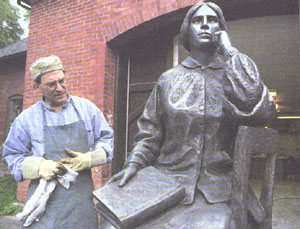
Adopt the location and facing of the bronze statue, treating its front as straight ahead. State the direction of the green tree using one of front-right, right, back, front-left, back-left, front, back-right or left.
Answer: back-right

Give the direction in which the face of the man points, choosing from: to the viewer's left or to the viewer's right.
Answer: to the viewer's right

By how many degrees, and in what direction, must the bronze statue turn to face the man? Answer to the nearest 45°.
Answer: approximately 90° to its right

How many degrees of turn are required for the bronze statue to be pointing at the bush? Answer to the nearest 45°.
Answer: approximately 135° to its right

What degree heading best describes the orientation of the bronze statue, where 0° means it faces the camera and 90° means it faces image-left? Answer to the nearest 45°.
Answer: approximately 0°

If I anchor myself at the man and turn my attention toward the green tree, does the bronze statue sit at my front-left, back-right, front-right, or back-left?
back-right
